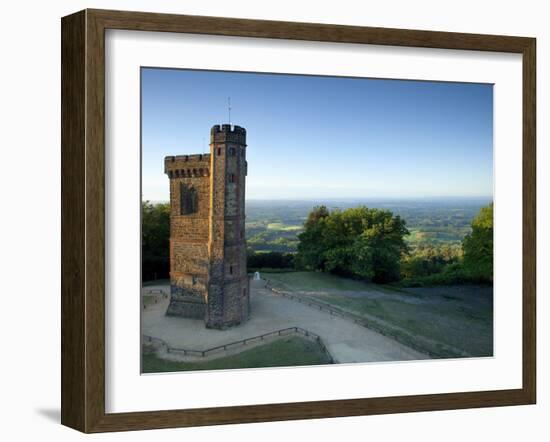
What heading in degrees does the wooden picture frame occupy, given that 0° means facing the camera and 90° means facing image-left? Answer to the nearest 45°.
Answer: approximately 315°
